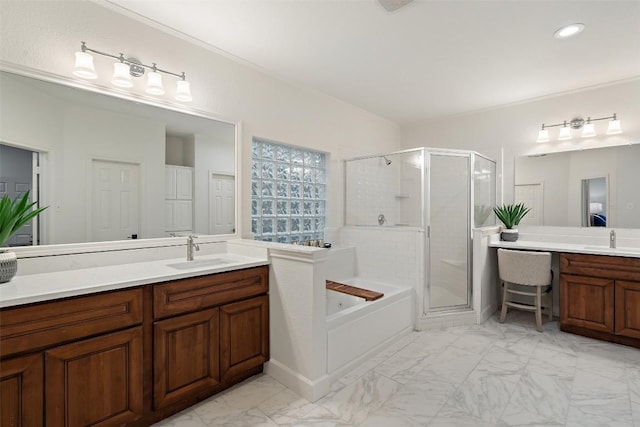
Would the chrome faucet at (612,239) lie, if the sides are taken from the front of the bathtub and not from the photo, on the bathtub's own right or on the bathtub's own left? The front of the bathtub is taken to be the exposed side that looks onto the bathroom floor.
on the bathtub's own left

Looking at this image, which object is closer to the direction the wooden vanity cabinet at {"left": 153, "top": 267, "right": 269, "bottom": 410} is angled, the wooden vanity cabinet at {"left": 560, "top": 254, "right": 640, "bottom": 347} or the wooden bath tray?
the wooden vanity cabinet

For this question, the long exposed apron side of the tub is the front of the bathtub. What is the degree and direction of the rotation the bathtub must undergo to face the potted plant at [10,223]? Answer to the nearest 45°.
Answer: approximately 90° to its right

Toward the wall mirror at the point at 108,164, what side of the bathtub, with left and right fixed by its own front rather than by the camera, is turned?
right

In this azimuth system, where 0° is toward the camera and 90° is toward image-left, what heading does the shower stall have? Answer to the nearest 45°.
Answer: approximately 0°

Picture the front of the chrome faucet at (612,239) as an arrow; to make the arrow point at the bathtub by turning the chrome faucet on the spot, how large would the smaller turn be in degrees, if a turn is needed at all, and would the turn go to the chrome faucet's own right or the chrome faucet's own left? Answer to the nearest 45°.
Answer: approximately 45° to the chrome faucet's own right

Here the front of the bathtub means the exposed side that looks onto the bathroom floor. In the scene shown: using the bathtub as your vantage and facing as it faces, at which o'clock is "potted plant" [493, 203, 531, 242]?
The potted plant is roughly at 9 o'clock from the bathtub.

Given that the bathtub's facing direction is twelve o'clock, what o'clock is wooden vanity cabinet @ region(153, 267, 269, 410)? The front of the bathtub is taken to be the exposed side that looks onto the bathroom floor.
The wooden vanity cabinet is roughly at 3 o'clock from the bathtub.

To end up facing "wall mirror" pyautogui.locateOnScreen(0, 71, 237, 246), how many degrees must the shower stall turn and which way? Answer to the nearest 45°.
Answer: approximately 45° to its right

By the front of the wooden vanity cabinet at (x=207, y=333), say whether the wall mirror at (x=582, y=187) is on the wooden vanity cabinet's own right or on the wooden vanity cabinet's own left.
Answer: on the wooden vanity cabinet's own left

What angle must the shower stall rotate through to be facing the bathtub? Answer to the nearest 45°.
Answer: approximately 45° to its right

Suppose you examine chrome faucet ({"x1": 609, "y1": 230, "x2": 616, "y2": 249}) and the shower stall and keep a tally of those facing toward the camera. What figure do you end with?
2

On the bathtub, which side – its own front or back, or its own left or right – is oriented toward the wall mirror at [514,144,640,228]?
left
